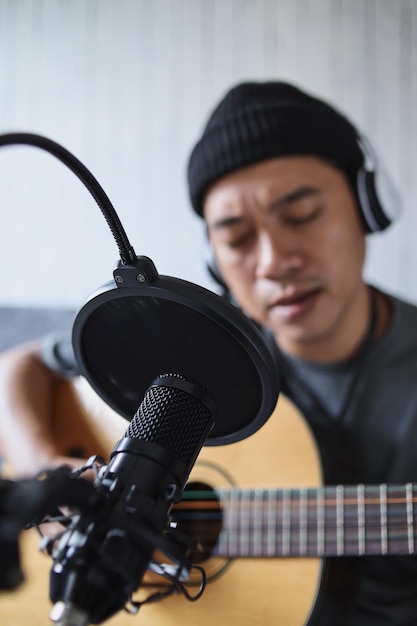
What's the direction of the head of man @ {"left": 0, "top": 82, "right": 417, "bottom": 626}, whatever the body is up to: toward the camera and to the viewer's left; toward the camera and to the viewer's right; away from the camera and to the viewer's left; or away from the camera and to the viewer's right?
toward the camera and to the viewer's left

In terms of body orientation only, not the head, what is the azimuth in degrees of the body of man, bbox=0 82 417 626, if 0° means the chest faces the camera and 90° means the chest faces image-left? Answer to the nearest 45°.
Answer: approximately 45°

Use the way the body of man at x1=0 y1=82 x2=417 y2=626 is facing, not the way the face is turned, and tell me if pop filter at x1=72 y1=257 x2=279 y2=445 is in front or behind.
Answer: in front
